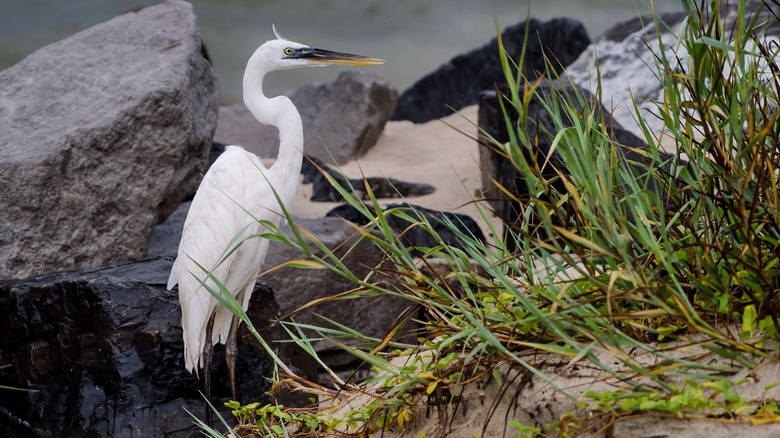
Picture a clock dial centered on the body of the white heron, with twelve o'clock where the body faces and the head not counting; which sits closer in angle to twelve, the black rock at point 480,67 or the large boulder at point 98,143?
the black rock

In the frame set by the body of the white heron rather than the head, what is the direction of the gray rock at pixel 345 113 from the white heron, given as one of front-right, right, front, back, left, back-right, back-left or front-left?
left

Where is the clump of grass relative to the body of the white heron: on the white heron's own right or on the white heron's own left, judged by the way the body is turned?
on the white heron's own right

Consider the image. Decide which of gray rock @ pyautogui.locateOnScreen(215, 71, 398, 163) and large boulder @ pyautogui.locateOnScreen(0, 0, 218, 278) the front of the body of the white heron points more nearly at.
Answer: the gray rock

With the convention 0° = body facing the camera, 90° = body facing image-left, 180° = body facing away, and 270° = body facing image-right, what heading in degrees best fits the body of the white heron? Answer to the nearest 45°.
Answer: approximately 270°
